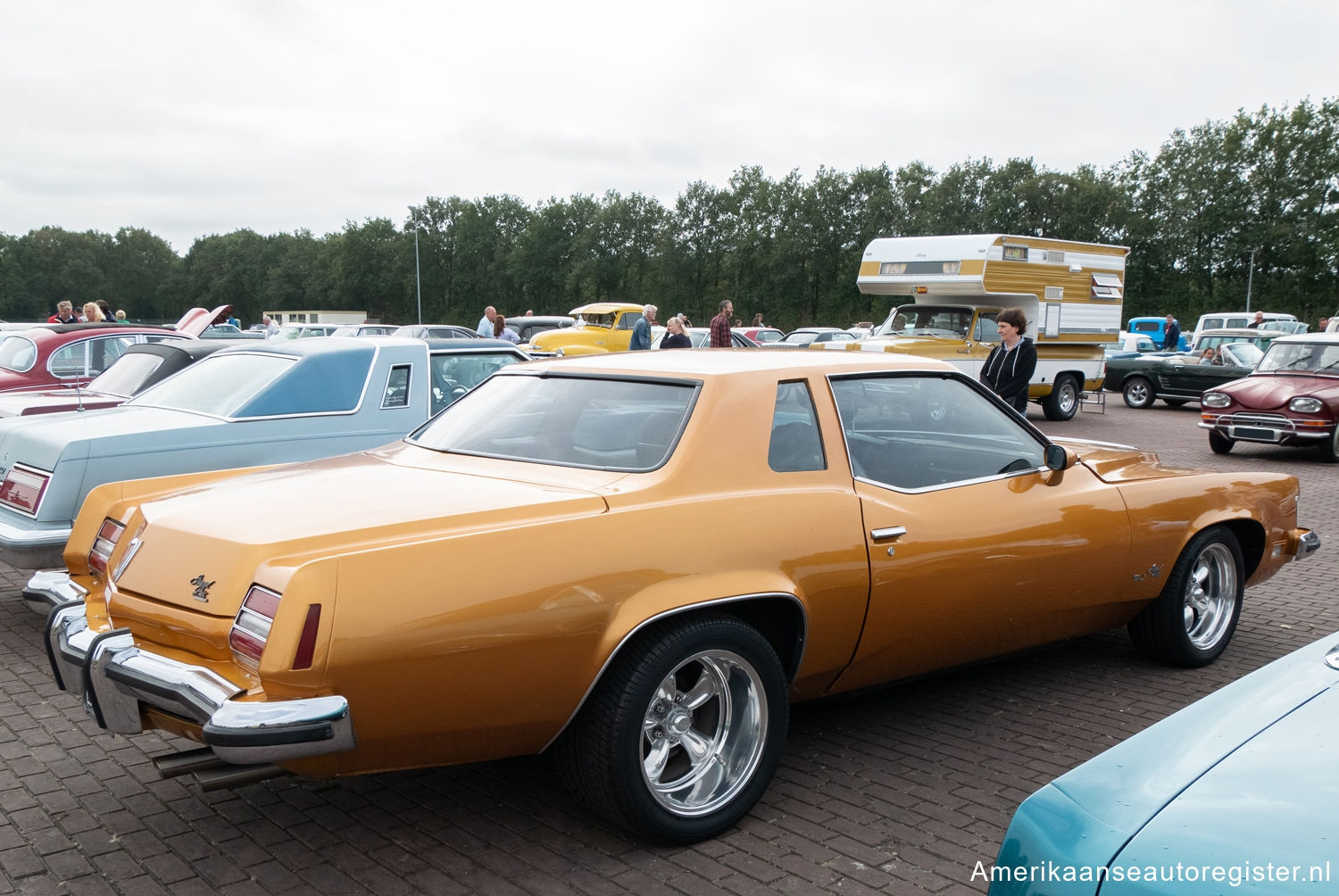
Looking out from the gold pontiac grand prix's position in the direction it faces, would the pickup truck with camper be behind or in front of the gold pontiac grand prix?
in front

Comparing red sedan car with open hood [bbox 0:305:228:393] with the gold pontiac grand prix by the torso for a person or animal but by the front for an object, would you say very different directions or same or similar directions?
same or similar directions

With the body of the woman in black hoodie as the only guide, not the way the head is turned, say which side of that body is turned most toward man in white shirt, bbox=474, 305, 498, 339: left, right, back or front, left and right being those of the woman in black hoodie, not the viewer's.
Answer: right

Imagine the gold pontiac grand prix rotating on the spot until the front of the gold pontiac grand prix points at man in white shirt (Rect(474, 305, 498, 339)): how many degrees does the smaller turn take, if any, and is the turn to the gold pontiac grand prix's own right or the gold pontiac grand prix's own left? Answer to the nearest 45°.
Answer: approximately 45° to the gold pontiac grand prix's own left

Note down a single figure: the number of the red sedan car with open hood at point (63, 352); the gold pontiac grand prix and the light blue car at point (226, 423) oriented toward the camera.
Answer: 0

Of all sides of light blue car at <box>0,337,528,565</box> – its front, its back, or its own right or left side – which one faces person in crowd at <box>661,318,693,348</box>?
front

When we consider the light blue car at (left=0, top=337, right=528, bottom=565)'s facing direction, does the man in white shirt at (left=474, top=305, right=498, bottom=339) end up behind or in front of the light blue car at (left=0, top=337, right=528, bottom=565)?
in front

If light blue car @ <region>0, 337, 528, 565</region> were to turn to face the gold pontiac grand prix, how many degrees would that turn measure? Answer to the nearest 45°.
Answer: approximately 135° to its right

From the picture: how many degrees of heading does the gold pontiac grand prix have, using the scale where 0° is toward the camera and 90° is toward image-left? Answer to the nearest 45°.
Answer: approximately 225°

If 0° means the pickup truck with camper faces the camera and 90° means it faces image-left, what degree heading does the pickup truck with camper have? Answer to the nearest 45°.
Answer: approximately 45°

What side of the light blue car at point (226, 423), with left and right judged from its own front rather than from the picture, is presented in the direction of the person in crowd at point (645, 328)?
front

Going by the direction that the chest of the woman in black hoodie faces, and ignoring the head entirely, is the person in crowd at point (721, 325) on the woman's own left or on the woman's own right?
on the woman's own right

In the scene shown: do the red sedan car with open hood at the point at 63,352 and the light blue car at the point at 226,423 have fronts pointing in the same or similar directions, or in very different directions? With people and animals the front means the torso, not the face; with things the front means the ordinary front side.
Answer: same or similar directions

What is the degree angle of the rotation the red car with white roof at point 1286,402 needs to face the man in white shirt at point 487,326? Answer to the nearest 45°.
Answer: approximately 45° to its right
